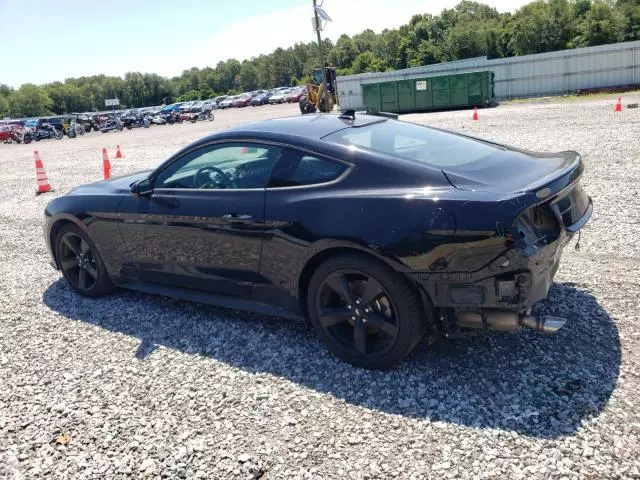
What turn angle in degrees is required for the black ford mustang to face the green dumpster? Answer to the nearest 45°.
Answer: approximately 45° to its right

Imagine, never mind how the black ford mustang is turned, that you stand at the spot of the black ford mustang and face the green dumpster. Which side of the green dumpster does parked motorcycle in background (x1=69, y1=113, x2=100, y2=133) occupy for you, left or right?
left

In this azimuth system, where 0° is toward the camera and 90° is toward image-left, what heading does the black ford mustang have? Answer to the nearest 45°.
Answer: approximately 135°

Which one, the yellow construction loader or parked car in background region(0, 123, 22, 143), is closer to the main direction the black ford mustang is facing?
the parked car in background

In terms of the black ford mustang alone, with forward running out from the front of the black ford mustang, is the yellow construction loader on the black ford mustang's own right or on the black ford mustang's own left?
on the black ford mustang's own right

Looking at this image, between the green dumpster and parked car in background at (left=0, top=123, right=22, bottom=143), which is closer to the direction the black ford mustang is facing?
the parked car in background

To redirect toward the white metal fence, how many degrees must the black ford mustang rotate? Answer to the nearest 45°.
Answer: approximately 90° to its right

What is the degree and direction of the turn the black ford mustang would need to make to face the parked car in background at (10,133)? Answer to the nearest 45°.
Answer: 0° — it already faces it

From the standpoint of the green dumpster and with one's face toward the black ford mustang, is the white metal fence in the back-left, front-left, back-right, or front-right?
back-left

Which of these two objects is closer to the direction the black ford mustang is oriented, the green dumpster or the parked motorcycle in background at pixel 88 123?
the parked motorcycle in background
